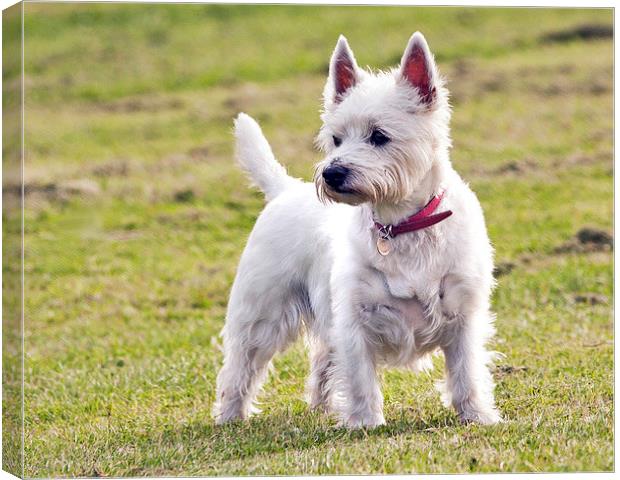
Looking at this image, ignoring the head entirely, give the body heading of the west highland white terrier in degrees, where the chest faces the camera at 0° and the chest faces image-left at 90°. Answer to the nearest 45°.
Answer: approximately 315°
